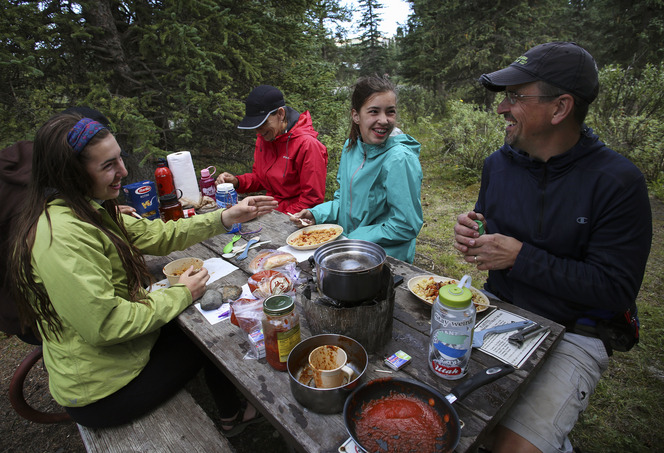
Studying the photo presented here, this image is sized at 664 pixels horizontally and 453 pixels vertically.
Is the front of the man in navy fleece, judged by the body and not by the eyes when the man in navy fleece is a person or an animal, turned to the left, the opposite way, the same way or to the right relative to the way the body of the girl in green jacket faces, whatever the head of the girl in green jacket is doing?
the opposite way

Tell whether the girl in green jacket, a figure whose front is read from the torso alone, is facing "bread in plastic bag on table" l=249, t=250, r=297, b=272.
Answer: yes

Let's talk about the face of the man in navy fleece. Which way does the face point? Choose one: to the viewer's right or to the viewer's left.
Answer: to the viewer's left

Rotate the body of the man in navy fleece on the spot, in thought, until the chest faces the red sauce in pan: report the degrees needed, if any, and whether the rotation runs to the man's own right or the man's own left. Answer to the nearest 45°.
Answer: approximately 45° to the man's own left

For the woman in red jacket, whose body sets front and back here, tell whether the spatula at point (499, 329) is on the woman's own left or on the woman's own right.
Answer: on the woman's own left

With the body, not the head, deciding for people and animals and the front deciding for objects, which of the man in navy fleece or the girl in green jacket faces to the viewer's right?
the girl in green jacket

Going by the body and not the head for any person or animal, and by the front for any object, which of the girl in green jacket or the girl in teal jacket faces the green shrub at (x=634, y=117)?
the girl in green jacket

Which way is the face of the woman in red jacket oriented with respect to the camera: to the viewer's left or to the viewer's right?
to the viewer's left

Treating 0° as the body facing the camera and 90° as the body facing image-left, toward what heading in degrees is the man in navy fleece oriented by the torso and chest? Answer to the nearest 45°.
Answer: approximately 45°

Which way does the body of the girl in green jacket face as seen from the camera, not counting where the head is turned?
to the viewer's right

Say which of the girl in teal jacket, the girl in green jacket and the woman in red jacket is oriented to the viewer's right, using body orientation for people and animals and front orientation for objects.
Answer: the girl in green jacket
